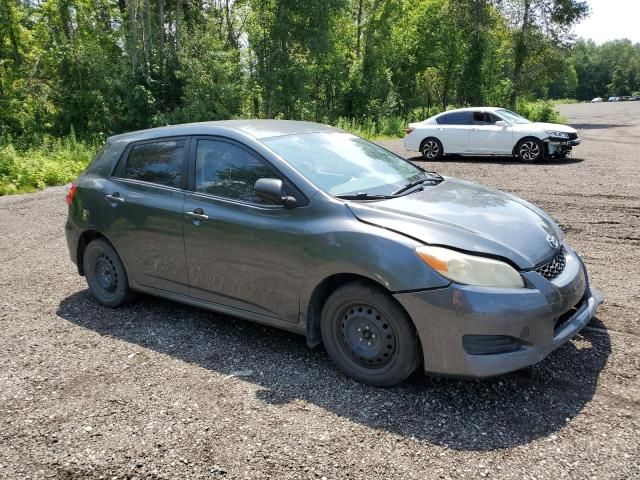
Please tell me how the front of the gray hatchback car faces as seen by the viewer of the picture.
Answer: facing the viewer and to the right of the viewer

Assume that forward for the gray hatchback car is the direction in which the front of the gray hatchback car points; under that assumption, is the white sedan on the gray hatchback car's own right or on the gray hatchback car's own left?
on the gray hatchback car's own left

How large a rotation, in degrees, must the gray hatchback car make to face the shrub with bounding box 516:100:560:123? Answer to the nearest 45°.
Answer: approximately 135° to its left
